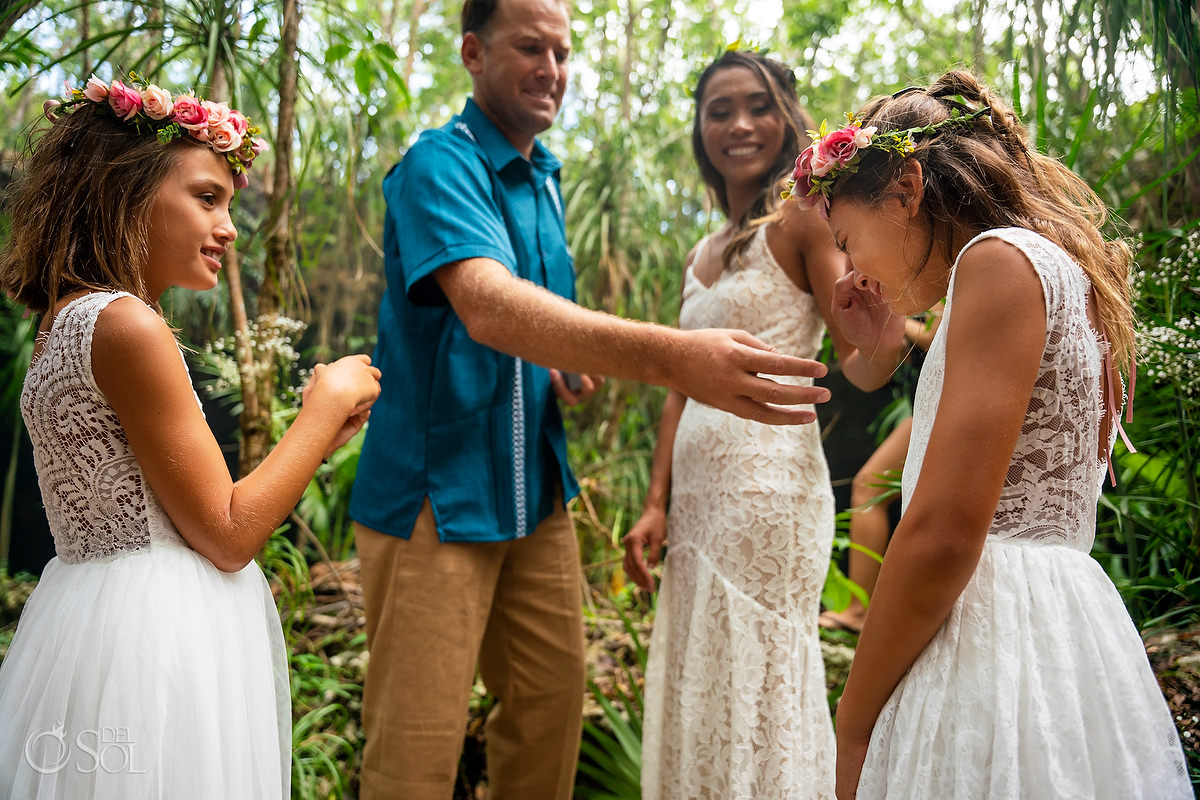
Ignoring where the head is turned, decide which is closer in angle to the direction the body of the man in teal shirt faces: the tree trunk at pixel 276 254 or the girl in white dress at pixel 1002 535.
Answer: the girl in white dress

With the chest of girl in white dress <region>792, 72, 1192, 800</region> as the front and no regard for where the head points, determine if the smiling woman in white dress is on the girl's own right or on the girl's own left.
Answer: on the girl's own right

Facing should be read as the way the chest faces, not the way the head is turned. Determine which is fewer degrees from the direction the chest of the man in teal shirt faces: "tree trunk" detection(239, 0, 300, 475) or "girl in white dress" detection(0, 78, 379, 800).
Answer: the girl in white dress

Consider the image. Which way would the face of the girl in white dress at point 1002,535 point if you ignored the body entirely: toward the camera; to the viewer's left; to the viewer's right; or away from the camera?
to the viewer's left

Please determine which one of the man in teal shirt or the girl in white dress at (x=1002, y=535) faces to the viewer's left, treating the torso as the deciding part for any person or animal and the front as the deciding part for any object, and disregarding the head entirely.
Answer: the girl in white dress

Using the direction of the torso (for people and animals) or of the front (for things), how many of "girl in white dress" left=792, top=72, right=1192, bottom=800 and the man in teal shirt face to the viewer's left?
1

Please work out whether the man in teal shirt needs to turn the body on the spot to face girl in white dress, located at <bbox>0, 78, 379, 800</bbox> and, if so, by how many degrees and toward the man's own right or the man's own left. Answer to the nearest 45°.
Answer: approximately 90° to the man's own right

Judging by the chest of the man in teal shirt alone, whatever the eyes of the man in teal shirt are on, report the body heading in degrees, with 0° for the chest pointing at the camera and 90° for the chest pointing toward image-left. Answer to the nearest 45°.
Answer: approximately 315°

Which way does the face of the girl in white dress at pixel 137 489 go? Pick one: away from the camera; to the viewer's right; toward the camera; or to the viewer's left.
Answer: to the viewer's right

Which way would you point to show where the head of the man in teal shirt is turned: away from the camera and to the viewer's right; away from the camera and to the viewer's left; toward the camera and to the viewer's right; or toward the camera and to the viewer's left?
toward the camera and to the viewer's right

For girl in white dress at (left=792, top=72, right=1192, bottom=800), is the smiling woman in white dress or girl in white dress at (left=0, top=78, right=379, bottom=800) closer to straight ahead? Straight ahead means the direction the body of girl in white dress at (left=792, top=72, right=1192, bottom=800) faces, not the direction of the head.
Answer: the girl in white dress

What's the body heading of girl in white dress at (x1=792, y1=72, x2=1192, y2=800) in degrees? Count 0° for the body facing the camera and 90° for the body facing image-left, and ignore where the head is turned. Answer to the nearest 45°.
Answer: approximately 90°

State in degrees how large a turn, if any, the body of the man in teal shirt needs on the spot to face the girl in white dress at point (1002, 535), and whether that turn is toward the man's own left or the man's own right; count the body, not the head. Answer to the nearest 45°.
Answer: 0° — they already face them
